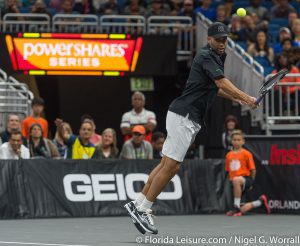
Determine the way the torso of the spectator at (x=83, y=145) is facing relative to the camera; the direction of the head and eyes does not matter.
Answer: toward the camera

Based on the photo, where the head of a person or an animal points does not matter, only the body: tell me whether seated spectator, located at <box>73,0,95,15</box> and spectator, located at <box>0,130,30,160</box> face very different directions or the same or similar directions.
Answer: same or similar directions

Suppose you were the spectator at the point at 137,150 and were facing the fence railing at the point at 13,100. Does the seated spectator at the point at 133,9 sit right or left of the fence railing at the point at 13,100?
right

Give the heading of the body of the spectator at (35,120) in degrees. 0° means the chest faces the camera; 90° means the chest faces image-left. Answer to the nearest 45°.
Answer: approximately 0°

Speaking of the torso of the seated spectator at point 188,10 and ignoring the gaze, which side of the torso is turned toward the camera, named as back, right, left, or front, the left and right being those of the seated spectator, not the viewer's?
front

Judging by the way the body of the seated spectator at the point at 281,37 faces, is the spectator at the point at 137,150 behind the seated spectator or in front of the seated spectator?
in front

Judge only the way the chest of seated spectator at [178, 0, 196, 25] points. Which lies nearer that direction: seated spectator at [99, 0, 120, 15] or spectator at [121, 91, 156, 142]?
the spectator

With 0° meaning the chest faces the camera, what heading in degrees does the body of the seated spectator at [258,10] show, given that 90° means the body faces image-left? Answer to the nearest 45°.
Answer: approximately 0°

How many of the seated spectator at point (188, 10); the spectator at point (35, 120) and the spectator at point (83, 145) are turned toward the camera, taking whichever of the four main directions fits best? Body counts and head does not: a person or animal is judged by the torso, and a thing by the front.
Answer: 3

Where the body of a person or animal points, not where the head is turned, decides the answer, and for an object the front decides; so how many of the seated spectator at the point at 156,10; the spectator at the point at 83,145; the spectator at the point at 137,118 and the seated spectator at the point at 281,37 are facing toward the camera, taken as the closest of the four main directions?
4

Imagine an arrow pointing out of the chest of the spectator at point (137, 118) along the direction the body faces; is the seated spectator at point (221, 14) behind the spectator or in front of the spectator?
behind

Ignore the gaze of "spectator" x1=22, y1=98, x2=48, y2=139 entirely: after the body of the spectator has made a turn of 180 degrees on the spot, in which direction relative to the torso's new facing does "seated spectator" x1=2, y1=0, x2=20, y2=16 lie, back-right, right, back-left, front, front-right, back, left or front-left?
front

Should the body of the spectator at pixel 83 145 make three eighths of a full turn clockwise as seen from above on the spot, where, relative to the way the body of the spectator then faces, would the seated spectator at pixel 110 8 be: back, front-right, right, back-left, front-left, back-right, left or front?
front-right

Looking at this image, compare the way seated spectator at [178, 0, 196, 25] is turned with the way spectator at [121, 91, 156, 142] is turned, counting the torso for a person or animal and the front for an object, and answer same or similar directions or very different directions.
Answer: same or similar directions

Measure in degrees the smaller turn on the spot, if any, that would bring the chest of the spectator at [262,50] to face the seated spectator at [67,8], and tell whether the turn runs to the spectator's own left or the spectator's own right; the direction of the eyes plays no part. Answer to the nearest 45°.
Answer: approximately 90° to the spectator's own right

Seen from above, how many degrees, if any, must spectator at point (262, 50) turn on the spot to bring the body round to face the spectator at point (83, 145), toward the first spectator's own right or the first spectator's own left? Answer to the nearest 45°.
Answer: approximately 45° to the first spectator's own right

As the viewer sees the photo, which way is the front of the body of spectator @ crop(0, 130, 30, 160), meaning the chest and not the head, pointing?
toward the camera
